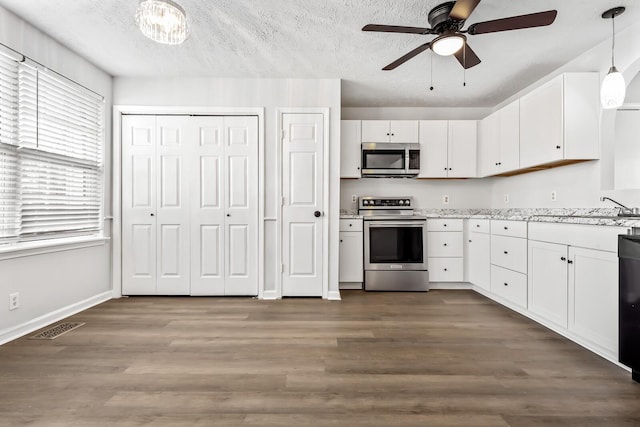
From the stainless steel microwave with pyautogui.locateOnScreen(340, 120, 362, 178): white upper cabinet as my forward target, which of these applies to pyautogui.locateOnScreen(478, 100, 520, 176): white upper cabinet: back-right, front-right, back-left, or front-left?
back-left

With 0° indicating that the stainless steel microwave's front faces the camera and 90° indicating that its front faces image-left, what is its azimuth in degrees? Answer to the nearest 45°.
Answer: approximately 0°

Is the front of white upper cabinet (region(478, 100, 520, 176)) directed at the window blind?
yes

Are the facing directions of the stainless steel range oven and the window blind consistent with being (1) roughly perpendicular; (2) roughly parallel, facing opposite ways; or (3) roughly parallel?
roughly perpendicular

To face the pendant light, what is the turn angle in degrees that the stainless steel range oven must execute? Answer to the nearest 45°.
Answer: approximately 45° to its left
